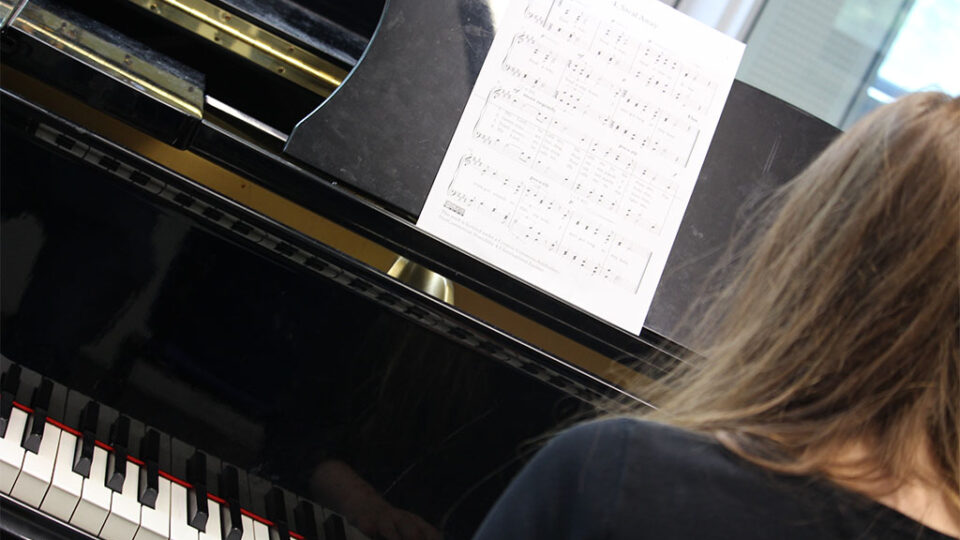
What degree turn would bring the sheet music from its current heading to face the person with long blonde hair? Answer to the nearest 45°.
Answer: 0° — it already faces them

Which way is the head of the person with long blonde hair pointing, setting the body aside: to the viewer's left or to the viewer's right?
to the viewer's left

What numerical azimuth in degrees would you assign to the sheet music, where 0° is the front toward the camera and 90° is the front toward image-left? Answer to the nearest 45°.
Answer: approximately 0°
